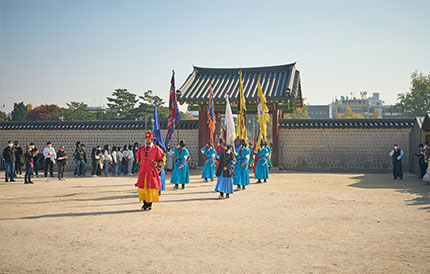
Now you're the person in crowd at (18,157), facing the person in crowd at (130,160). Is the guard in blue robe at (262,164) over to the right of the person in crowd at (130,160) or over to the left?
right

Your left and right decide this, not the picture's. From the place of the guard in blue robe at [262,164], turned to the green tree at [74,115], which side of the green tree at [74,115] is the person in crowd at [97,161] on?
left

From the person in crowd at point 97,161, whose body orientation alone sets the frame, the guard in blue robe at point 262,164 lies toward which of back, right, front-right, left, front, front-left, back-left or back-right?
front-right

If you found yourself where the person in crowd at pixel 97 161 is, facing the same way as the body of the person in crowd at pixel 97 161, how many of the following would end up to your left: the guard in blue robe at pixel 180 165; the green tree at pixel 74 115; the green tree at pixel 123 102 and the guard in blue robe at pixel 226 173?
2

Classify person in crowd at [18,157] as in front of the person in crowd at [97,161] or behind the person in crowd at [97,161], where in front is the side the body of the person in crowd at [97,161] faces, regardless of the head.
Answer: behind

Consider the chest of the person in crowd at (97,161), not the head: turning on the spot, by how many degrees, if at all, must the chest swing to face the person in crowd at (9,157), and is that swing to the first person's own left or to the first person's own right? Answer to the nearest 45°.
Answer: approximately 135° to the first person's own right

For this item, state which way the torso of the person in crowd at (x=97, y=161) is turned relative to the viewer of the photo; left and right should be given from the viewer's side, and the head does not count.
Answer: facing to the right of the viewer
